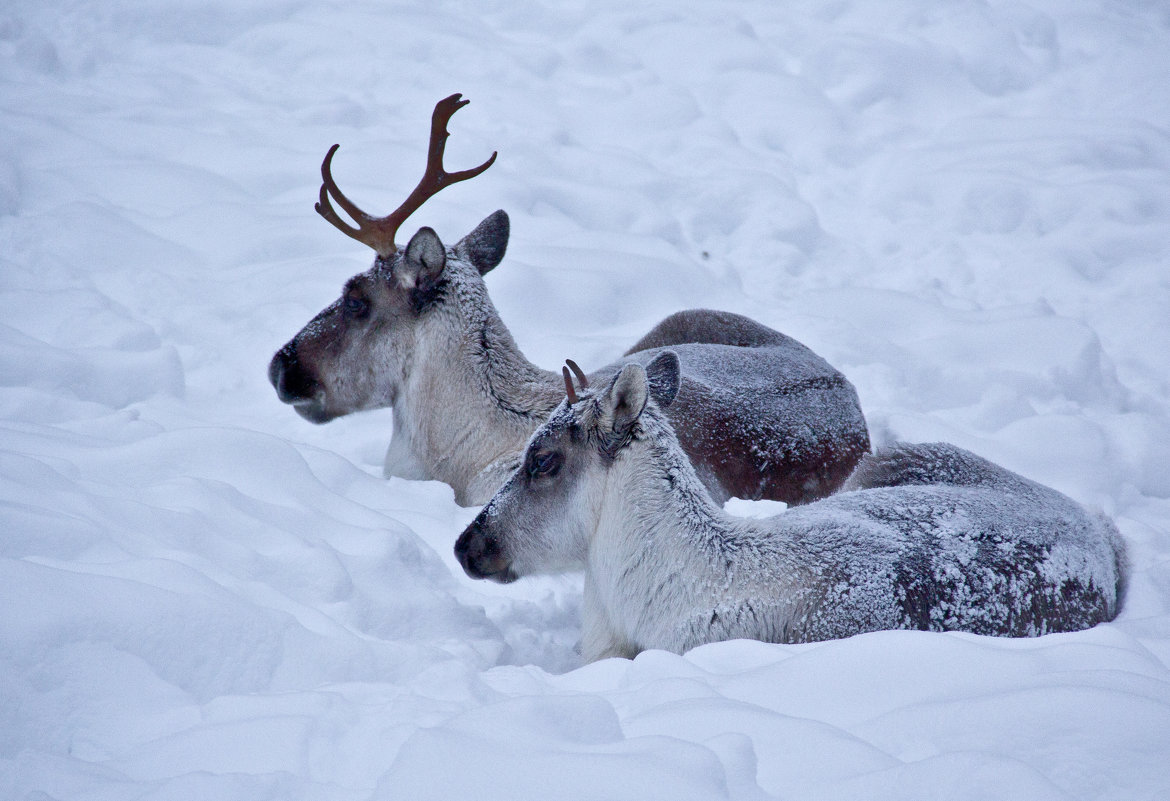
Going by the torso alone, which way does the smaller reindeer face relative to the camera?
to the viewer's left

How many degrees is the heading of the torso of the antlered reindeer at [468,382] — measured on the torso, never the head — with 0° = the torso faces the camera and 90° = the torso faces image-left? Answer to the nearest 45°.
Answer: approximately 90°

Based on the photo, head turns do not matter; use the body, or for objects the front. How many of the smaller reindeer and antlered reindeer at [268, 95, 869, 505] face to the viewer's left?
2

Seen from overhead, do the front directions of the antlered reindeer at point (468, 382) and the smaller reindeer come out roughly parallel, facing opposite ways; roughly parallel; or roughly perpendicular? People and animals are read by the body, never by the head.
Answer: roughly parallel

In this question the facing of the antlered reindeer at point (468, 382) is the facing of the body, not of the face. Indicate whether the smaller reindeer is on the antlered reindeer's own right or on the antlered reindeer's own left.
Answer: on the antlered reindeer's own left
